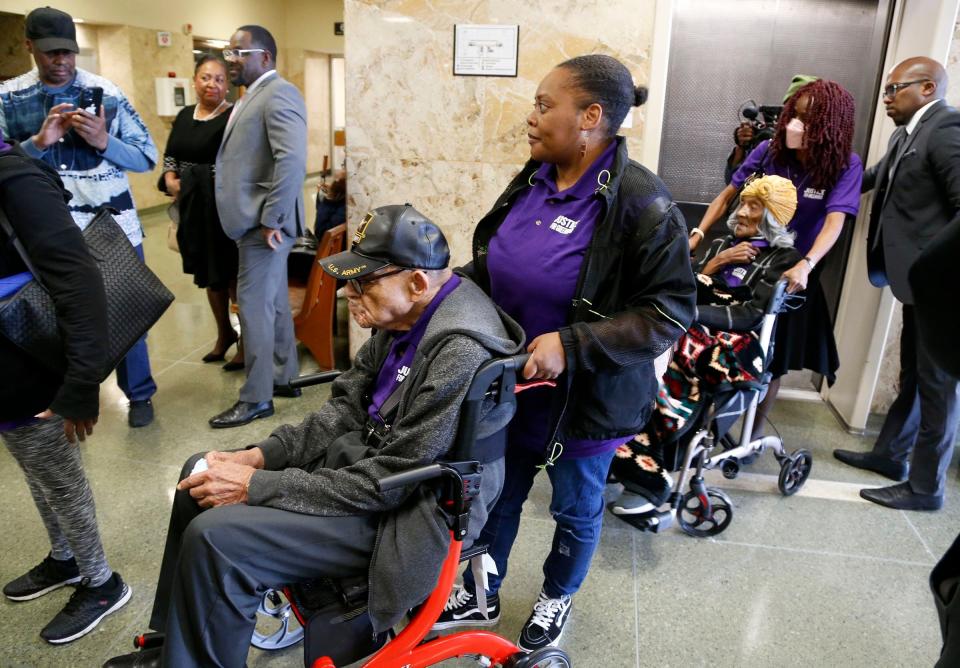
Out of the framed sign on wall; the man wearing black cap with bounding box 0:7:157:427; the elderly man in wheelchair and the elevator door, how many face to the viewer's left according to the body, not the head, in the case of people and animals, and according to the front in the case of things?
1

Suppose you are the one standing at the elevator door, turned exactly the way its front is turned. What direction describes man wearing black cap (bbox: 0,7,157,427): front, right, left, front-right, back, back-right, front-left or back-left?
front-right

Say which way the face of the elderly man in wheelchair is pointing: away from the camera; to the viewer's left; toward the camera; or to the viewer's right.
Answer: to the viewer's left

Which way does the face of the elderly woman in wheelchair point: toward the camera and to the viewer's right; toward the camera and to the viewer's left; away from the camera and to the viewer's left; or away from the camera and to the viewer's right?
toward the camera and to the viewer's left

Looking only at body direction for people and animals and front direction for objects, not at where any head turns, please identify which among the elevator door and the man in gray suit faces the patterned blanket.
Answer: the elevator door

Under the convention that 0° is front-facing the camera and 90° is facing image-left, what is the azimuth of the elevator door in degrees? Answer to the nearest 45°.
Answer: approximately 0°

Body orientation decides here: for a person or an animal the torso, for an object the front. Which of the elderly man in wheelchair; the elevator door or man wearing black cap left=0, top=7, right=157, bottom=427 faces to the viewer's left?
the elderly man in wheelchair

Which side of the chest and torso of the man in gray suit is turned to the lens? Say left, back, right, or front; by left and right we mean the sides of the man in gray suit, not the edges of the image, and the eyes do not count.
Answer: left

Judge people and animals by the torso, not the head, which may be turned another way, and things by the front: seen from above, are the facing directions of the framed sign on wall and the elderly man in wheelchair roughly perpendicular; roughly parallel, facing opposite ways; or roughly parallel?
roughly perpendicular

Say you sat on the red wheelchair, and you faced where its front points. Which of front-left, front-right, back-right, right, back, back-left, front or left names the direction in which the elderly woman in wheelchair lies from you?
back-right

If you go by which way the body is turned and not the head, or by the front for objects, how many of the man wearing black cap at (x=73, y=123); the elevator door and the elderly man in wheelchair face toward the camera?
2

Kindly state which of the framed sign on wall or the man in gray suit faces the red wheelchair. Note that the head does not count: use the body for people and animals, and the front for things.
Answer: the framed sign on wall
